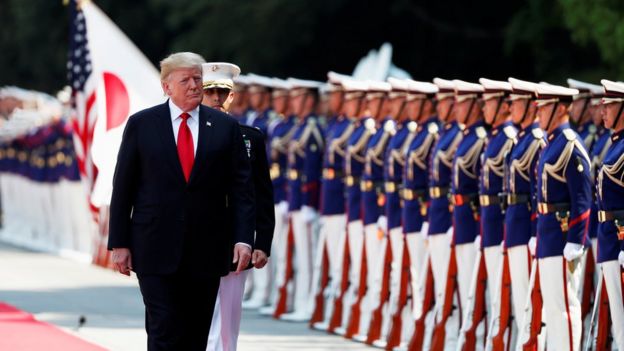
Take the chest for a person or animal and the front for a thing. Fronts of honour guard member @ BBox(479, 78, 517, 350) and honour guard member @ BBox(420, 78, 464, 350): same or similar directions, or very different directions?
same or similar directions

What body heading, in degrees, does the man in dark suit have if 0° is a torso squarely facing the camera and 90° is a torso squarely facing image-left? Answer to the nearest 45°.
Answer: approximately 0°

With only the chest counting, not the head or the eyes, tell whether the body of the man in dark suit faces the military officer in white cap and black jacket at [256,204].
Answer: no

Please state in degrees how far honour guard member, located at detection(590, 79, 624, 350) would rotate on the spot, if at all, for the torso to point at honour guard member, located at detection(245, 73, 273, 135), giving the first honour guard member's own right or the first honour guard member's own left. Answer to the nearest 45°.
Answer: approximately 90° to the first honour guard member's own right

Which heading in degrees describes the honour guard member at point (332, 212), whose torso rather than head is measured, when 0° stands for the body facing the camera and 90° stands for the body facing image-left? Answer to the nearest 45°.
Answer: approximately 45°

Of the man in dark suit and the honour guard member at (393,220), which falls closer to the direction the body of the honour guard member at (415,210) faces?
the man in dark suit

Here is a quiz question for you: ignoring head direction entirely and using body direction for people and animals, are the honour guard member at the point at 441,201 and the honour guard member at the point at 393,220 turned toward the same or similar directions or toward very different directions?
same or similar directions

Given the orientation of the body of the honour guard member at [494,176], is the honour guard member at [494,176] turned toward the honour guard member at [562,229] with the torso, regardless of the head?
no

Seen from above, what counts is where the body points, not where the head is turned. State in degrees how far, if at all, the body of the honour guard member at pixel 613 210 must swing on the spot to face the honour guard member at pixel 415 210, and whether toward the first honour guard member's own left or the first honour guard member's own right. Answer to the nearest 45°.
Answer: approximately 90° to the first honour guard member's own right

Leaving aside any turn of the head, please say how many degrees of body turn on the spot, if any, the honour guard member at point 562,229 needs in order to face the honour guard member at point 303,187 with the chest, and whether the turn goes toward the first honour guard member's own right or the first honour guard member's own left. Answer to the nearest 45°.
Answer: approximately 90° to the first honour guard member's own right

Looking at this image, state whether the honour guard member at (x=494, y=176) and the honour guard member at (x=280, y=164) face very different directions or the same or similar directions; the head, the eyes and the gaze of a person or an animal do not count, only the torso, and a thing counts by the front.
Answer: same or similar directions

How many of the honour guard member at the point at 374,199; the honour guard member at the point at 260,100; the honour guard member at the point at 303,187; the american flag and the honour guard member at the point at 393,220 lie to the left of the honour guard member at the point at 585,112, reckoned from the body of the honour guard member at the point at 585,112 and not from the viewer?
0

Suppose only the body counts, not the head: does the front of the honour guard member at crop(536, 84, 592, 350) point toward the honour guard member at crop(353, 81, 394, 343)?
no

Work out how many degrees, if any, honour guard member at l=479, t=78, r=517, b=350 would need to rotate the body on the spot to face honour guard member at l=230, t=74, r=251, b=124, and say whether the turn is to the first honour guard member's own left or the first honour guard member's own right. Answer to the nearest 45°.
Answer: approximately 90° to the first honour guard member's own right

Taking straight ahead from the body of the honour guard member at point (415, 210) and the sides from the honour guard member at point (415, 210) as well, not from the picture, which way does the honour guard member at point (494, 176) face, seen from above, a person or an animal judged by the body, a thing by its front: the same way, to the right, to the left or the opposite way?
the same way

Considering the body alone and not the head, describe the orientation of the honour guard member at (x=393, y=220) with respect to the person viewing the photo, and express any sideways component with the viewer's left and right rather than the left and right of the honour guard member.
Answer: facing the viewer and to the left of the viewer
